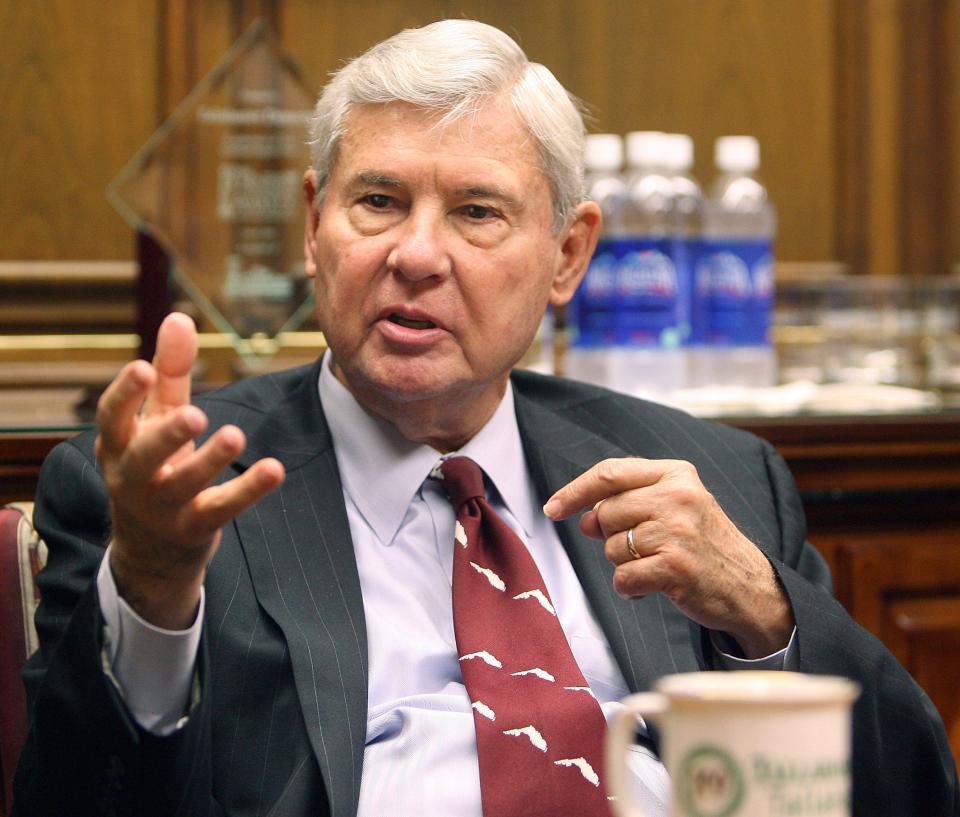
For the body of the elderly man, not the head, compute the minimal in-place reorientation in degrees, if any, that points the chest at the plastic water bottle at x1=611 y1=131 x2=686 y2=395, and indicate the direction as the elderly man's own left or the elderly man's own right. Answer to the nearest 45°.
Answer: approximately 180°

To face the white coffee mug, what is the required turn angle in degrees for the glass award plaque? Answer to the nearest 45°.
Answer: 0° — it already faces it

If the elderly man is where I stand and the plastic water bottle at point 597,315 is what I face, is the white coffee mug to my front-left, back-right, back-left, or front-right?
back-right

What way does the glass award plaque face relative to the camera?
toward the camera

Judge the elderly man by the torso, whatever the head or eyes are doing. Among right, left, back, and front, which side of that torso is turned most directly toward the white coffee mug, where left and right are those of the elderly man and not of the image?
front

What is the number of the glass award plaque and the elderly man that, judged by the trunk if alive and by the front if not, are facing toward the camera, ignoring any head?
2

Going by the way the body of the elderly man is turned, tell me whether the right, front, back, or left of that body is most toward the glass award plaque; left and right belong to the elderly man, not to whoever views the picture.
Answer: back

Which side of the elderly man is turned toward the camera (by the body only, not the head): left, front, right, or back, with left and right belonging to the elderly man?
front
